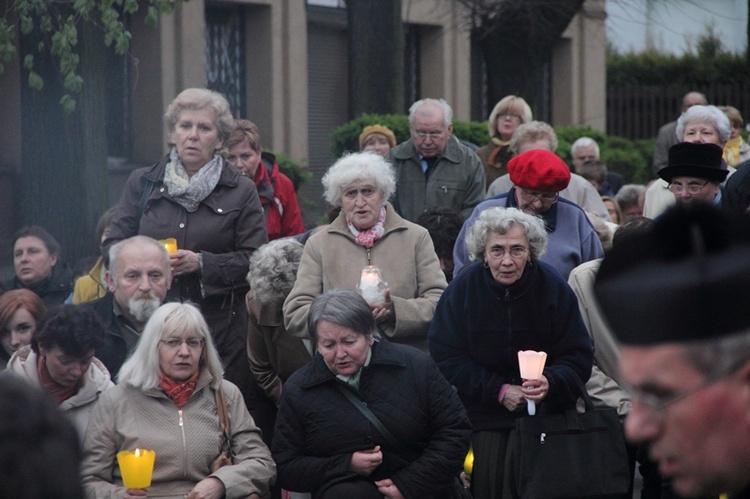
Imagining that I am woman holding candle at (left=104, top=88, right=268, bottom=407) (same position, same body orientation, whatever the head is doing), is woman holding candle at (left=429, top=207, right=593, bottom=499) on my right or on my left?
on my left

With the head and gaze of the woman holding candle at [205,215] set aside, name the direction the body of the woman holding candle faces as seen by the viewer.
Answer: toward the camera

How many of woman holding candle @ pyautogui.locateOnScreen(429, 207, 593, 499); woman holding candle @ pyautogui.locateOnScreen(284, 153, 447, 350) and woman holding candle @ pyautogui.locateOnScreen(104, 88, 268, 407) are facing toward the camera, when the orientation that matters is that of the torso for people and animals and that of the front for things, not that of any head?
3

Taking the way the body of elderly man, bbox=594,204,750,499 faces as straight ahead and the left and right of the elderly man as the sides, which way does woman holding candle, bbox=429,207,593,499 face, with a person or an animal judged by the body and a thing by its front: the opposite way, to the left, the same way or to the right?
to the left

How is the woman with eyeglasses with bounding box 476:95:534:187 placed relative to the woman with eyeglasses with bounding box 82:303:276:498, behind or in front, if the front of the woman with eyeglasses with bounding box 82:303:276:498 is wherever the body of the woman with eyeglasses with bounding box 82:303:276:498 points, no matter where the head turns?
behind

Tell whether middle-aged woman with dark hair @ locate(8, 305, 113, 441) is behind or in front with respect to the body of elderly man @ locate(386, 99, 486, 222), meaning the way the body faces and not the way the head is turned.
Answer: in front

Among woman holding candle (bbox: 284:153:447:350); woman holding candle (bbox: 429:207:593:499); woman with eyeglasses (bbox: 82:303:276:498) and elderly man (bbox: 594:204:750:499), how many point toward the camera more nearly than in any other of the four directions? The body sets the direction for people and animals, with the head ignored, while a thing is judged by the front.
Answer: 3

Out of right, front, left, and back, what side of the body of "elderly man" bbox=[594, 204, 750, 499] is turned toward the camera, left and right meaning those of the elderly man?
left

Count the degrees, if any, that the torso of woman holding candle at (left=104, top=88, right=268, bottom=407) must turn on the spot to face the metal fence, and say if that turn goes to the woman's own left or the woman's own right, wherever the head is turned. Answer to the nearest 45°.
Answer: approximately 135° to the woman's own left

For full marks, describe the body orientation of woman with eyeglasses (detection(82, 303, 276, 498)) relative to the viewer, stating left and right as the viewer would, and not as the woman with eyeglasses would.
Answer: facing the viewer

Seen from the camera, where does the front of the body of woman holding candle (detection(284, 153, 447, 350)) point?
toward the camera

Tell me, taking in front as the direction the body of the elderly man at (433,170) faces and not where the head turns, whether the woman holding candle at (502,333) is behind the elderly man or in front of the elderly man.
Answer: in front

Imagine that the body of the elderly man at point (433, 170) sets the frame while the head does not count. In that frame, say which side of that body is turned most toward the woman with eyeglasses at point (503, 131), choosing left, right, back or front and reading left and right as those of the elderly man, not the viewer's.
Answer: back

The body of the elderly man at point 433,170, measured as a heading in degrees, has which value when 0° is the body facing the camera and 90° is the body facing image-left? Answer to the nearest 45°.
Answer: approximately 0°

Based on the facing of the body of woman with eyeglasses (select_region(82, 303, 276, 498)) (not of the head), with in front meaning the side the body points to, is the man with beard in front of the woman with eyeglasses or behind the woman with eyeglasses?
behind

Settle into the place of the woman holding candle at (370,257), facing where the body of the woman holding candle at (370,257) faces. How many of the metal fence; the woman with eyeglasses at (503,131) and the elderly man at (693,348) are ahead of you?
1
